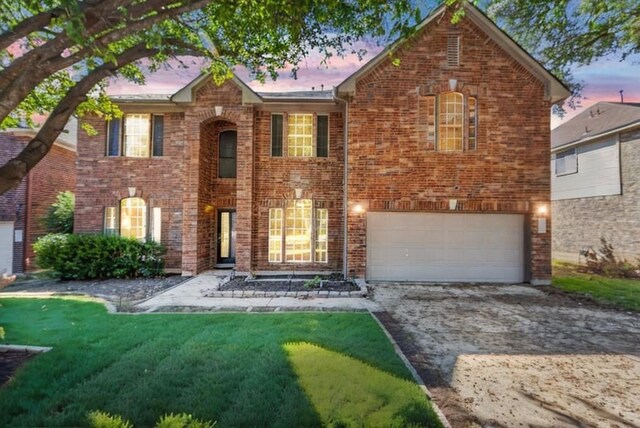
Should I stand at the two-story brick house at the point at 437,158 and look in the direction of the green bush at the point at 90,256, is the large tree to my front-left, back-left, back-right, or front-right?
front-left

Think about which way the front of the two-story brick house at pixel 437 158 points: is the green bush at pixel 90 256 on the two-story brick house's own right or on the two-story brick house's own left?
on the two-story brick house's own right

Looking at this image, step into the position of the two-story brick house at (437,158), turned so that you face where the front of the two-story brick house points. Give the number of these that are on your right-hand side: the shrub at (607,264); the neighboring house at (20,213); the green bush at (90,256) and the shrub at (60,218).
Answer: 3

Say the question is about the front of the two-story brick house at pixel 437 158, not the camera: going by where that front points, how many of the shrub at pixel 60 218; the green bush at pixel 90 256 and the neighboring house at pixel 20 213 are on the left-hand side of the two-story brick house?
0

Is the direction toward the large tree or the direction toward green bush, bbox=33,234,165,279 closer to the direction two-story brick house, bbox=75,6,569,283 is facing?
the large tree

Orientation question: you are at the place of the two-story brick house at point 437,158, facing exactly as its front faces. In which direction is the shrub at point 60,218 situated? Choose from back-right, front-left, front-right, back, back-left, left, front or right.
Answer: right

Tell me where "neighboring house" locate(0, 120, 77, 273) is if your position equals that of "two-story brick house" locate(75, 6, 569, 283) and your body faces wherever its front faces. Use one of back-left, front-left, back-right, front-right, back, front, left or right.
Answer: right

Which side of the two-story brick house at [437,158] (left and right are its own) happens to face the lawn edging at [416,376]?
front

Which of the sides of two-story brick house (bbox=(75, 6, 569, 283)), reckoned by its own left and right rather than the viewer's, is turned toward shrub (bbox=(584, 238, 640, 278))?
left

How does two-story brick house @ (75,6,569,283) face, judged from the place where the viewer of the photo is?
facing the viewer

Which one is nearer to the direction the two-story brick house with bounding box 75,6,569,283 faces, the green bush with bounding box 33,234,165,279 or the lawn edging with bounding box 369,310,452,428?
the lawn edging

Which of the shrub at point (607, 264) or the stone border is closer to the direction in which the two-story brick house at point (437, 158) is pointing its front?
the stone border
